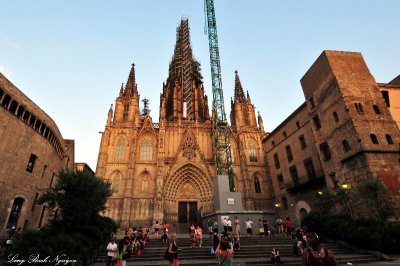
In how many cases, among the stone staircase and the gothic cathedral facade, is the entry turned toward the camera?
2

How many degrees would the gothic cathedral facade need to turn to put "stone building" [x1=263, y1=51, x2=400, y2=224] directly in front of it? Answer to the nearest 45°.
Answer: approximately 45° to its left

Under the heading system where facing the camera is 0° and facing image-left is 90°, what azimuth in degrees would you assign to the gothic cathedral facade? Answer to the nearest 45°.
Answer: approximately 0°

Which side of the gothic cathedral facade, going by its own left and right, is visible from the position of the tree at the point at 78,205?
front

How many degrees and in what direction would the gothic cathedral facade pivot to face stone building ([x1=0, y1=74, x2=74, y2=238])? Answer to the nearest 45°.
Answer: approximately 45° to its right

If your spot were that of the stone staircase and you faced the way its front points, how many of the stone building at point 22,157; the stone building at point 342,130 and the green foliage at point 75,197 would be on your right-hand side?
2

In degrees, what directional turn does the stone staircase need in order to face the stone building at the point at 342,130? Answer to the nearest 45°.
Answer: approximately 135° to its left

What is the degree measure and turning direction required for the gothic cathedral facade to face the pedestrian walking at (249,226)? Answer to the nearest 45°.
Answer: approximately 45° to its left

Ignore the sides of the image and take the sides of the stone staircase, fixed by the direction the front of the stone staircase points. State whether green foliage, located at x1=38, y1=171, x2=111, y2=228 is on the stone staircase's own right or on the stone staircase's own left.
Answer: on the stone staircase's own right

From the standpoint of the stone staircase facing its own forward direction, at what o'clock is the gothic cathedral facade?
The gothic cathedral facade is roughly at 5 o'clock from the stone staircase.

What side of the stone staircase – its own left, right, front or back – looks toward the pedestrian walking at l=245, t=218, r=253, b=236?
back

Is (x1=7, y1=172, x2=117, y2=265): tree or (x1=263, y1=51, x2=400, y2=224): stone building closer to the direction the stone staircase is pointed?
the tree

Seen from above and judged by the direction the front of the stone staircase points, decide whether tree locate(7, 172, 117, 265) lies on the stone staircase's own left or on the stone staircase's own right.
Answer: on the stone staircase's own right
